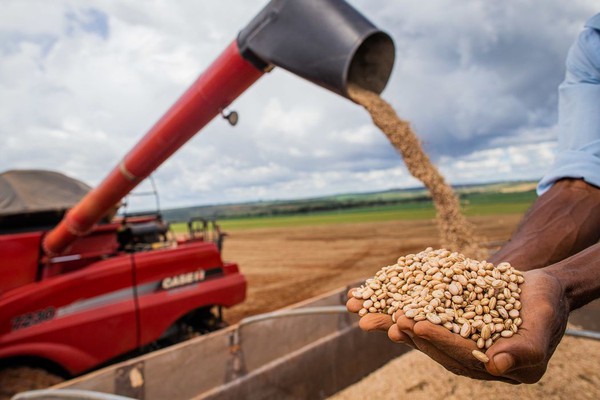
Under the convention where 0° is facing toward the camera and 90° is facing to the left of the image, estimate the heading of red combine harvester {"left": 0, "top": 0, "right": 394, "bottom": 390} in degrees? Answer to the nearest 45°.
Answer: approximately 45°
